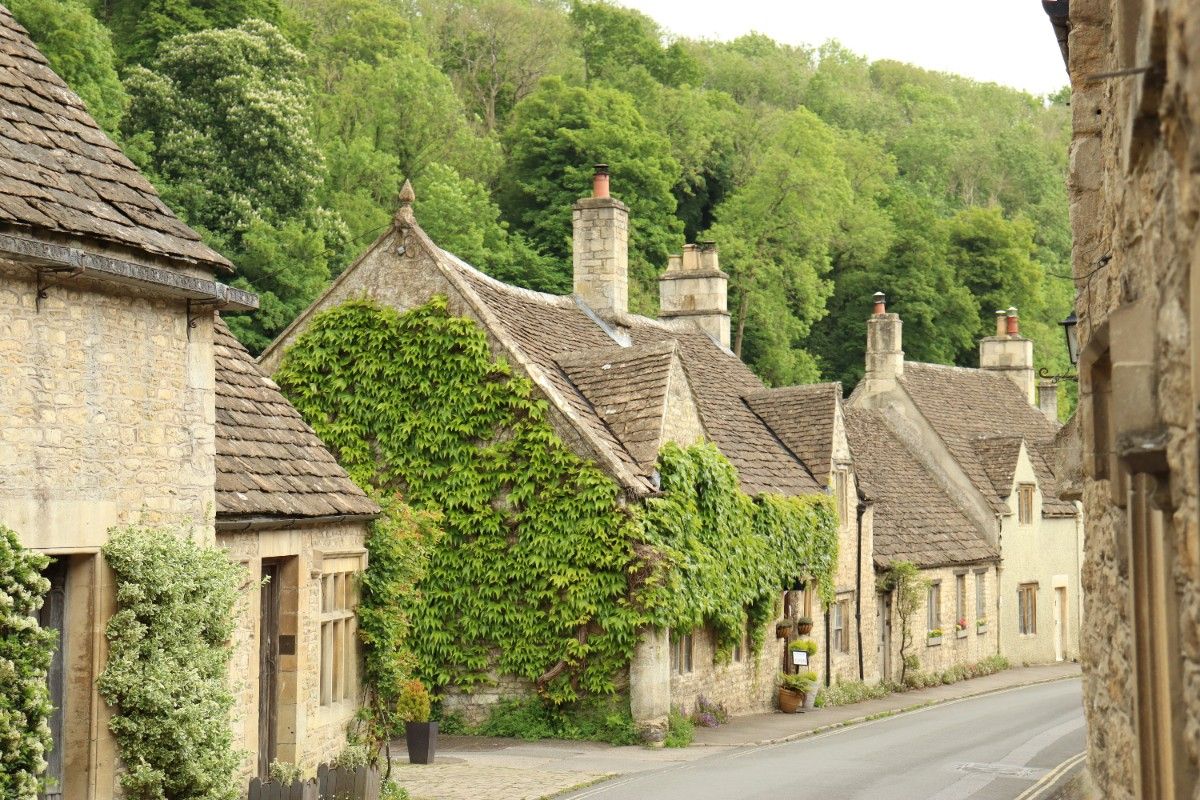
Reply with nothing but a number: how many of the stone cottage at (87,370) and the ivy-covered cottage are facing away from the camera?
0

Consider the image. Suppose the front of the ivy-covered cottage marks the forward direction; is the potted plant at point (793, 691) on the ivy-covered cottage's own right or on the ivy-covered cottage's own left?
on the ivy-covered cottage's own left

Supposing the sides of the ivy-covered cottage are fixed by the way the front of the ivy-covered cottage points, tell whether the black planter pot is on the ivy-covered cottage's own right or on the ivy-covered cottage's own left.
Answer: on the ivy-covered cottage's own right

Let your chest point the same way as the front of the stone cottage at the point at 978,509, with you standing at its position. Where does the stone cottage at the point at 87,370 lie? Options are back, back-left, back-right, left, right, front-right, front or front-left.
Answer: front-right

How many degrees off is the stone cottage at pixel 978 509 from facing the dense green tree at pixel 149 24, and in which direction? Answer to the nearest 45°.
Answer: approximately 135° to its right

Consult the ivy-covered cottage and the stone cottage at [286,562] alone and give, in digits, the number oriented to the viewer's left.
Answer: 0

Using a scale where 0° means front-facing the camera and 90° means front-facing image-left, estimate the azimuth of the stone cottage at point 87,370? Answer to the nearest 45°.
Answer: approximately 315°

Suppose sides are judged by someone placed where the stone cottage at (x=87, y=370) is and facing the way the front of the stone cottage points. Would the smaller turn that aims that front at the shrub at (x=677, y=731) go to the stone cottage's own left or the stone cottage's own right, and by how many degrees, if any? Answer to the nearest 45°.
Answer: approximately 90° to the stone cottage's own left
